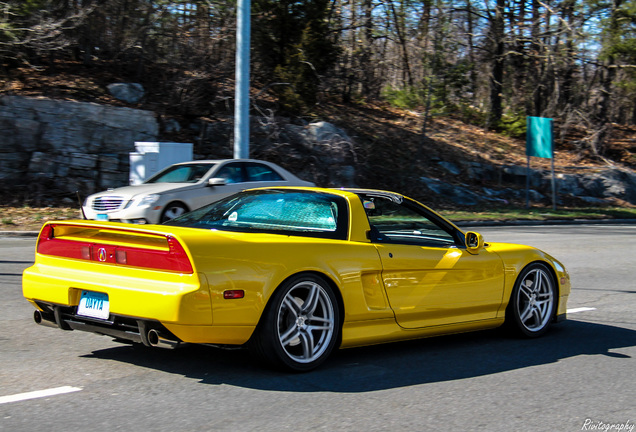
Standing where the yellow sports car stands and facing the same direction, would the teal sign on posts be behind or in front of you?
in front

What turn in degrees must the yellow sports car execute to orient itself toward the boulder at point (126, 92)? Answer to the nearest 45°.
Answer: approximately 45° to its left

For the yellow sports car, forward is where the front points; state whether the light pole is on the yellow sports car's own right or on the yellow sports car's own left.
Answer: on the yellow sports car's own left

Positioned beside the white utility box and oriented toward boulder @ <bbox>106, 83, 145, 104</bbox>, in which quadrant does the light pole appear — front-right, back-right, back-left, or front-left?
back-right

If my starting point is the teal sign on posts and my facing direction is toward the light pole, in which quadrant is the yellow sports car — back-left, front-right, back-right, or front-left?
front-left

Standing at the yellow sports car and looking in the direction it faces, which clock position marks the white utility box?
The white utility box is roughly at 10 o'clock from the yellow sports car.

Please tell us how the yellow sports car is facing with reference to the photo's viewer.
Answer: facing away from the viewer and to the right of the viewer

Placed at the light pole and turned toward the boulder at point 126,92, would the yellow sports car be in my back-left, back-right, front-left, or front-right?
back-left

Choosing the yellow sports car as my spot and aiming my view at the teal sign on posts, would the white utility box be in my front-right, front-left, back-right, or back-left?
front-left

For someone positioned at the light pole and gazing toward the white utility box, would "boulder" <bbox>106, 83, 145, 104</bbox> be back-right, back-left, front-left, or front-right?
front-right

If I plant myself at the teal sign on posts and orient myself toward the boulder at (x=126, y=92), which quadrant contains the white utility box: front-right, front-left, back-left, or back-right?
front-left
